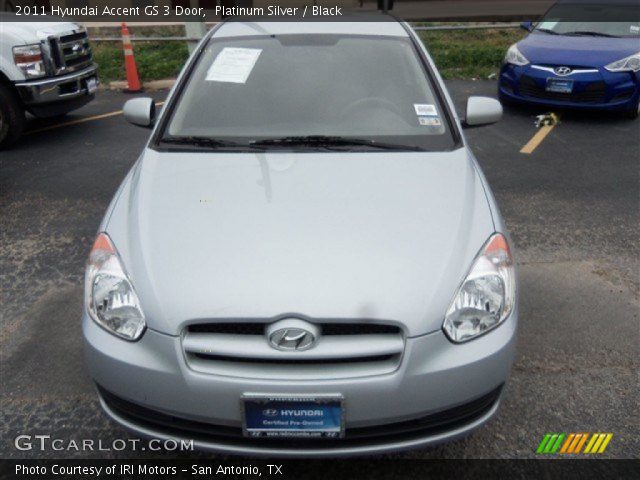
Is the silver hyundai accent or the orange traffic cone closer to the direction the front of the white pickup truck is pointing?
the silver hyundai accent

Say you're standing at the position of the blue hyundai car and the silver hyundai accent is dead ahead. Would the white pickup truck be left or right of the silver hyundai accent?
right

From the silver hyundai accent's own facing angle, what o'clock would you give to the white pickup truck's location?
The white pickup truck is roughly at 5 o'clock from the silver hyundai accent.

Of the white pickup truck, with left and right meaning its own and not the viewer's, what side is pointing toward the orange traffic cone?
left

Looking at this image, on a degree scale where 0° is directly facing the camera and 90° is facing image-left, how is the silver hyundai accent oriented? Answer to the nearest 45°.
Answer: approximately 0°

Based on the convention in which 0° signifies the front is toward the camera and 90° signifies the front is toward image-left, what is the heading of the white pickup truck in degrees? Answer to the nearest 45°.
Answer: approximately 315°

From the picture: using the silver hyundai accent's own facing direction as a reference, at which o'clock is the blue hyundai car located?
The blue hyundai car is roughly at 7 o'clock from the silver hyundai accent.

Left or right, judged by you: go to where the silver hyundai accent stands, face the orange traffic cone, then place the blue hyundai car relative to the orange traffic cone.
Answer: right
